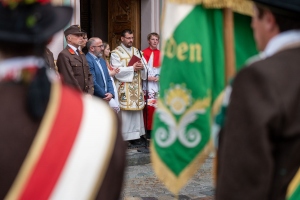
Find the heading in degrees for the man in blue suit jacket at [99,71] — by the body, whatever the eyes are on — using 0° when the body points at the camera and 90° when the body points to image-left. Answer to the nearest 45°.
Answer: approximately 315°

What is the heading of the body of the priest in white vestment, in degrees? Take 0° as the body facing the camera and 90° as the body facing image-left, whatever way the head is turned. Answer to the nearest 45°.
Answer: approximately 315°

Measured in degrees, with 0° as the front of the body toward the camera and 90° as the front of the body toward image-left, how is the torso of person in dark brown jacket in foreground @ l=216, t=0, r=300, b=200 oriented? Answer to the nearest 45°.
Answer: approximately 135°

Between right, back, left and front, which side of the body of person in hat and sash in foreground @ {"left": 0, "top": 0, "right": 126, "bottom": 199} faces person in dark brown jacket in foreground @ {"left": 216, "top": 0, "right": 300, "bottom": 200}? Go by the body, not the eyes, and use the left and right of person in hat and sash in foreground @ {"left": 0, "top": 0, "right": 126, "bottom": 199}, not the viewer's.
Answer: right

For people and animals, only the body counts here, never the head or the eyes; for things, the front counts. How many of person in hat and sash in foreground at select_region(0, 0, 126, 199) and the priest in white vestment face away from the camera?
1

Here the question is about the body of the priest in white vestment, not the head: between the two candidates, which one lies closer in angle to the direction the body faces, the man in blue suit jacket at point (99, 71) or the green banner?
the green banner

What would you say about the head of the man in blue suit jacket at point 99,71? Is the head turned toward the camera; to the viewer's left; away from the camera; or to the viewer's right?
to the viewer's right

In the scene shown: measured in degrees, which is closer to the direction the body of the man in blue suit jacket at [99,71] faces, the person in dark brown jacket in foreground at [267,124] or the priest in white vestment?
the person in dark brown jacket in foreground

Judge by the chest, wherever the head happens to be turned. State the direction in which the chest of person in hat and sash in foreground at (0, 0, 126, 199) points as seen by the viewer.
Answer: away from the camera
